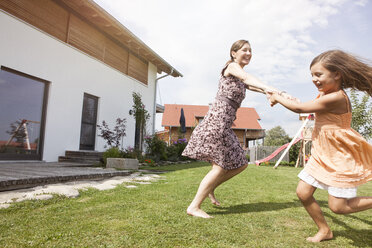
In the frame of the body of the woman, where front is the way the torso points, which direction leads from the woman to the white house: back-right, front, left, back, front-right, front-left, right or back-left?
back-left

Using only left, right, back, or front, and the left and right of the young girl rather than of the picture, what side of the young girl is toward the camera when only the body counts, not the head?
left

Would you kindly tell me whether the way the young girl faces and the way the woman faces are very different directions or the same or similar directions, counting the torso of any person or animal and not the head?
very different directions

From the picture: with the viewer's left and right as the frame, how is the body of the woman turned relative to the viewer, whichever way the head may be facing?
facing to the right of the viewer

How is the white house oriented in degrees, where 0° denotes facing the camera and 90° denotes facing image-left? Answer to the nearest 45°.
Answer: approximately 315°

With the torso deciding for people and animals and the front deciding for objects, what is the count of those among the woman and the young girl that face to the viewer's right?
1

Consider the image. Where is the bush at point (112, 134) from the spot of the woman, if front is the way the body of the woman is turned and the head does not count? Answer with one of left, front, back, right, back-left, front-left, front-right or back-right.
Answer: back-left

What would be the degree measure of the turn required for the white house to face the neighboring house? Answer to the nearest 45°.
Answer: approximately 90° to its left

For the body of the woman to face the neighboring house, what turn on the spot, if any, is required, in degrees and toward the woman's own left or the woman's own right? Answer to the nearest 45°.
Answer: approximately 90° to the woman's own left
